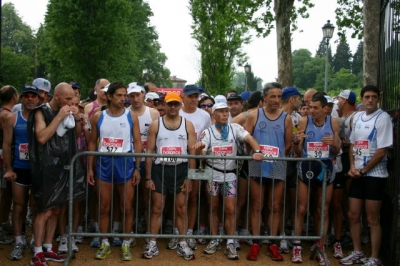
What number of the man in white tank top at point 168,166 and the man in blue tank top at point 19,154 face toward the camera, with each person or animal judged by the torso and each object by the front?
2

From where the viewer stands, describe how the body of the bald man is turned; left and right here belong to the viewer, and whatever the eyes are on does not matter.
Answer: facing the viewer and to the right of the viewer

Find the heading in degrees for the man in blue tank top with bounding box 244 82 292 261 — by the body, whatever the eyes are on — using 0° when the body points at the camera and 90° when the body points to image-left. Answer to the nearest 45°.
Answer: approximately 0°

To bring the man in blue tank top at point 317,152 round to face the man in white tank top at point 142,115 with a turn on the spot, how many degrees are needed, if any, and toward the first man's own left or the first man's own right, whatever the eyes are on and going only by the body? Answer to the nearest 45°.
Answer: approximately 90° to the first man's own right

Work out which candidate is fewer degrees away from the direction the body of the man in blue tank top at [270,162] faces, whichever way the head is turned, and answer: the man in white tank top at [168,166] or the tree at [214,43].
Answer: the man in white tank top

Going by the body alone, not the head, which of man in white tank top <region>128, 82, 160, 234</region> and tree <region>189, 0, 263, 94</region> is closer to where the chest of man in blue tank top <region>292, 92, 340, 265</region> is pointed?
the man in white tank top

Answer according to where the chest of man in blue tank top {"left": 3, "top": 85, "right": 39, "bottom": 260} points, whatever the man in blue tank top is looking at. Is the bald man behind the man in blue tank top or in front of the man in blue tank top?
in front
